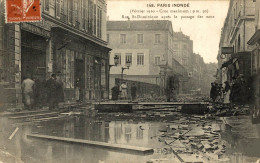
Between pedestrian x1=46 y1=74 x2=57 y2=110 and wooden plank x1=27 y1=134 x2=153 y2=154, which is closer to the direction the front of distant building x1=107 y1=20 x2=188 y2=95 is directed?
the wooden plank

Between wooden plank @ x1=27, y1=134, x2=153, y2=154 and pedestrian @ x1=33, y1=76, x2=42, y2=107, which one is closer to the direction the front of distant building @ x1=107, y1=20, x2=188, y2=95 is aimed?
the wooden plank

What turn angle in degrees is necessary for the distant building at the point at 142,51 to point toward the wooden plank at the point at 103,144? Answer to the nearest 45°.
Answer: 0° — it already faces it

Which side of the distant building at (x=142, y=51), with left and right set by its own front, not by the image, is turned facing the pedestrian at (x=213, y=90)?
front

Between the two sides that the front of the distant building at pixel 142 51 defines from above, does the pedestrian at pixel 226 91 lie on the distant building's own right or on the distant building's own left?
on the distant building's own left
